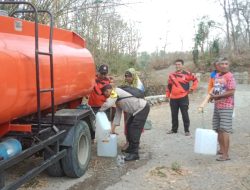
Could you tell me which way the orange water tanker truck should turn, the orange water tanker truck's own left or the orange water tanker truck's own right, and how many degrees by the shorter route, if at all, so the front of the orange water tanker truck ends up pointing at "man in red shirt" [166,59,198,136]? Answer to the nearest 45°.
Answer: approximately 180°

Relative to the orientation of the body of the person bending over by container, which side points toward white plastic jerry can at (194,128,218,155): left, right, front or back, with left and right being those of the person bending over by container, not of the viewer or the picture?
back

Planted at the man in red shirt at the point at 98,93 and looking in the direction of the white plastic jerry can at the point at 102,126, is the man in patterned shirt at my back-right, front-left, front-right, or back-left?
front-left

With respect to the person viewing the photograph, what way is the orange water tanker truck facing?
facing the viewer and to the left of the viewer

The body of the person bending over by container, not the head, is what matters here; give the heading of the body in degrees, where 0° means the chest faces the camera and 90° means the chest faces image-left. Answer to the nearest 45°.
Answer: approximately 90°

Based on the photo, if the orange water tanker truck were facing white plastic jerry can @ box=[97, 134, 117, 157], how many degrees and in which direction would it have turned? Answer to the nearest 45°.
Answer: approximately 180°

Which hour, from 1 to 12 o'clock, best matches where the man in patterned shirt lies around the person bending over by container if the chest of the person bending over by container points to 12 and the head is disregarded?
The man in patterned shirt is roughly at 6 o'clock from the person bending over by container.

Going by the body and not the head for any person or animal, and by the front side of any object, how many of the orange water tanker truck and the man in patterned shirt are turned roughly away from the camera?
0

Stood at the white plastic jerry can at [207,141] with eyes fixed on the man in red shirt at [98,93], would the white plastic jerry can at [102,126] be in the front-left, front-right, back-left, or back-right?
front-left

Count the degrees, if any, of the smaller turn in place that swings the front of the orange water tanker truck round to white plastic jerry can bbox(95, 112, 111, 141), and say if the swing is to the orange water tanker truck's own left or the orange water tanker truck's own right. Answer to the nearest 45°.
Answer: approximately 180°

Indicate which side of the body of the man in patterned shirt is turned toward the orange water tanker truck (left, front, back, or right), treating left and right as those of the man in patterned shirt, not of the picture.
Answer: front
